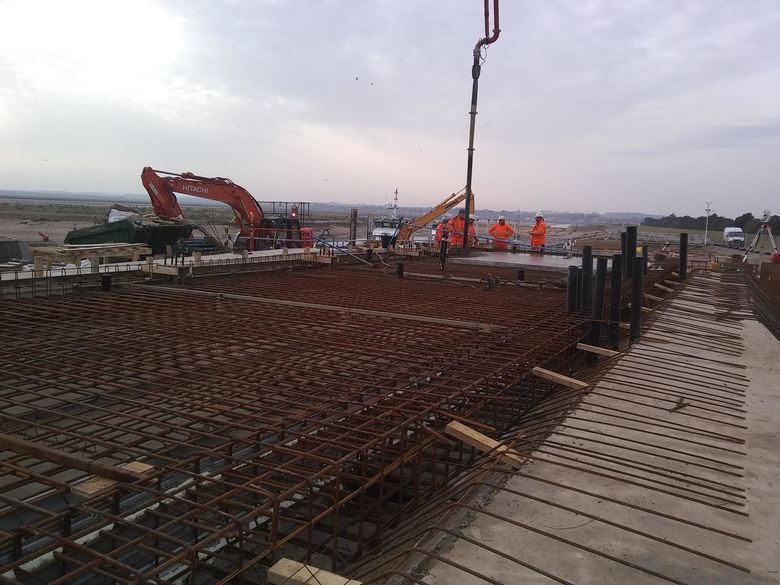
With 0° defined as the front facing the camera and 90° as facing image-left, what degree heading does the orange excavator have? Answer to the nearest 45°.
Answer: approximately 90°

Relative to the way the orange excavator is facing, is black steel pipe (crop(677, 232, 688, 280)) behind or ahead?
behind

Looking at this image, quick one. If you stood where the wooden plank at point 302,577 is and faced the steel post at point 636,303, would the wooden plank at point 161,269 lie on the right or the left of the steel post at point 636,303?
left

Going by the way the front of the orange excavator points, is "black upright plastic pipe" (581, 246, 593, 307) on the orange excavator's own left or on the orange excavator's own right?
on the orange excavator's own left

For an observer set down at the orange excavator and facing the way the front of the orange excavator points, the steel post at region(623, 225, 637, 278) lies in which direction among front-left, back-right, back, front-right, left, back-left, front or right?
back-left

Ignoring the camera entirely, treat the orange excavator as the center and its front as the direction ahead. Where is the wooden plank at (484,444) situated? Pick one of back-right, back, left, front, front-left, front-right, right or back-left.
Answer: left

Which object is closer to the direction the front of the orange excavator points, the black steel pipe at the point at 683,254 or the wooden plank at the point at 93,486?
the wooden plank

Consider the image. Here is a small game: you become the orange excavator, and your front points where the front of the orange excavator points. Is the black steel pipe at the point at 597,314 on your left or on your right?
on your left

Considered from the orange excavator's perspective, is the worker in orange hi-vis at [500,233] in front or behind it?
behind

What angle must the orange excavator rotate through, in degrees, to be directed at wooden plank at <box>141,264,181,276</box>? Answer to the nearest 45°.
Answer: approximately 90° to its left

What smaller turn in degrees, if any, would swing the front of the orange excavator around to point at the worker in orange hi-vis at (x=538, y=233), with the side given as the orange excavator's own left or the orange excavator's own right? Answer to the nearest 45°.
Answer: approximately 180°

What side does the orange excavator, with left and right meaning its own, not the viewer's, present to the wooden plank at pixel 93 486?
left
